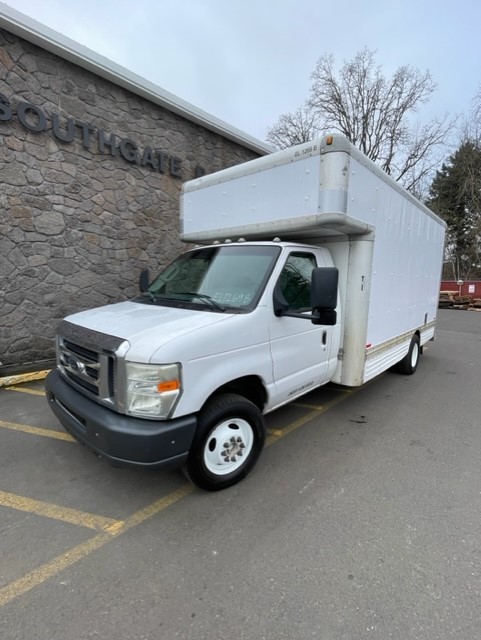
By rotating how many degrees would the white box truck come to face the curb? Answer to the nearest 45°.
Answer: approximately 90° to its right

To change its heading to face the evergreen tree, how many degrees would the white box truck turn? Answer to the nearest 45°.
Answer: approximately 180°

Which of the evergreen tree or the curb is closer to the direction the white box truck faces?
the curb
